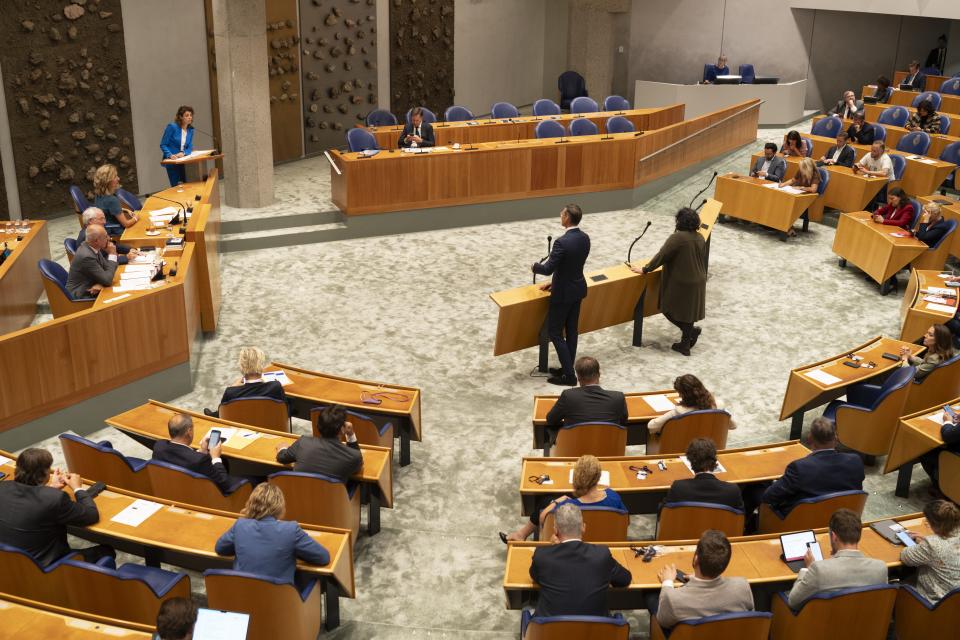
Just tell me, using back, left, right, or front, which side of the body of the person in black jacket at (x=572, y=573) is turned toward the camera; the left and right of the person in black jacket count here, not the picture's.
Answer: back

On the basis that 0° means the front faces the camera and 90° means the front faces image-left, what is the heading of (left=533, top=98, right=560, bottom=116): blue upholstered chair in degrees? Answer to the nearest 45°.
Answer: approximately 0°

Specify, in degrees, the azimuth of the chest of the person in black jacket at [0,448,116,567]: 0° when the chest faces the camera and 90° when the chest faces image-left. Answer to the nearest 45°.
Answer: approximately 225°

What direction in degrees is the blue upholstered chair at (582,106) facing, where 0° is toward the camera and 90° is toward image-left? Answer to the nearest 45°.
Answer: approximately 0°

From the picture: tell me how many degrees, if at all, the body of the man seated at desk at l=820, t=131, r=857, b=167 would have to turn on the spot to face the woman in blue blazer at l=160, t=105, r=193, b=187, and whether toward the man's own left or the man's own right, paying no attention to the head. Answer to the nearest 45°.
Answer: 0° — they already face them

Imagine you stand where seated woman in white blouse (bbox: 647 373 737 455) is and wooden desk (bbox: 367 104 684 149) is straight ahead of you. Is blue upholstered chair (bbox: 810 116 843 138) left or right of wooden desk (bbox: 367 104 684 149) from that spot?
right

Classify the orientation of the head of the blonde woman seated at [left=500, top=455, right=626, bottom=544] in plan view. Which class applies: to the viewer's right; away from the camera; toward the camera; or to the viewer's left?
away from the camera

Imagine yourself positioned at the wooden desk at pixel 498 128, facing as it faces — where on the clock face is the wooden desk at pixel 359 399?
the wooden desk at pixel 359 399 is roughly at 12 o'clock from the wooden desk at pixel 498 128.

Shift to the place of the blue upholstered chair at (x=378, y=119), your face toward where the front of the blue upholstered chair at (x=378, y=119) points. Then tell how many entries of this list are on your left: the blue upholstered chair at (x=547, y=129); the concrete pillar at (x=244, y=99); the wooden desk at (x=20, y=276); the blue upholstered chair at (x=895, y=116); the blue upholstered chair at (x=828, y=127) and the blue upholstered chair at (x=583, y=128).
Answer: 4

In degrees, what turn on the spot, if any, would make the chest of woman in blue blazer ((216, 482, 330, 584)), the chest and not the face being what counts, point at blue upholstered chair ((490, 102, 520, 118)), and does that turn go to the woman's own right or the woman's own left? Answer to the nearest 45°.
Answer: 0° — they already face it

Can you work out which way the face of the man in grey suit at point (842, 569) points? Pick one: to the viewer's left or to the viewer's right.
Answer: to the viewer's left

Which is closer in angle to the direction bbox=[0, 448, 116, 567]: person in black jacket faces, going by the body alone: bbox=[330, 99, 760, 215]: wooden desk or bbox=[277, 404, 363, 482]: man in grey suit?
the wooden desk

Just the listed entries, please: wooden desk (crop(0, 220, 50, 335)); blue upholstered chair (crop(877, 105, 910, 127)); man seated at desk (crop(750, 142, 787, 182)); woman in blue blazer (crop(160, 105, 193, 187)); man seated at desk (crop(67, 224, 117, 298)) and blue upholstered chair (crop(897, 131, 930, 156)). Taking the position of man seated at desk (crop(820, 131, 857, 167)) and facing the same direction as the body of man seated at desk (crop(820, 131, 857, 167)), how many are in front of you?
4

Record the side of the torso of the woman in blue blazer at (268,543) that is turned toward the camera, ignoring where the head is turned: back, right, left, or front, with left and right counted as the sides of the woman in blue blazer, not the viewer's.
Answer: back

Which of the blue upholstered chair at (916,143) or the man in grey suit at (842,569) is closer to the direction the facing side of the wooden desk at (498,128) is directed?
the man in grey suit
